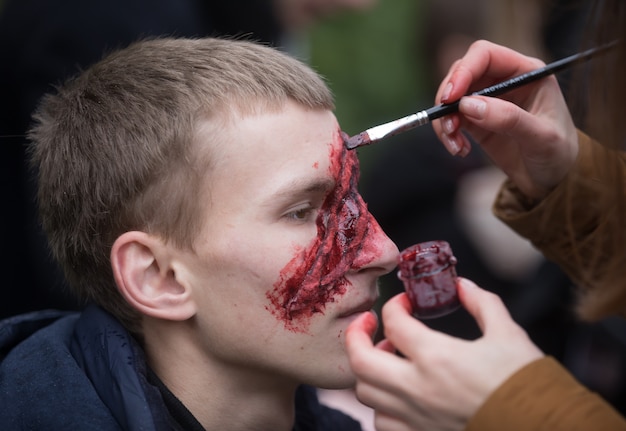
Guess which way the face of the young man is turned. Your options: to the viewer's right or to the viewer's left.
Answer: to the viewer's right

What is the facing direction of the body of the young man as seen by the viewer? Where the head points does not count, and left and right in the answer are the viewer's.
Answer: facing to the right of the viewer
